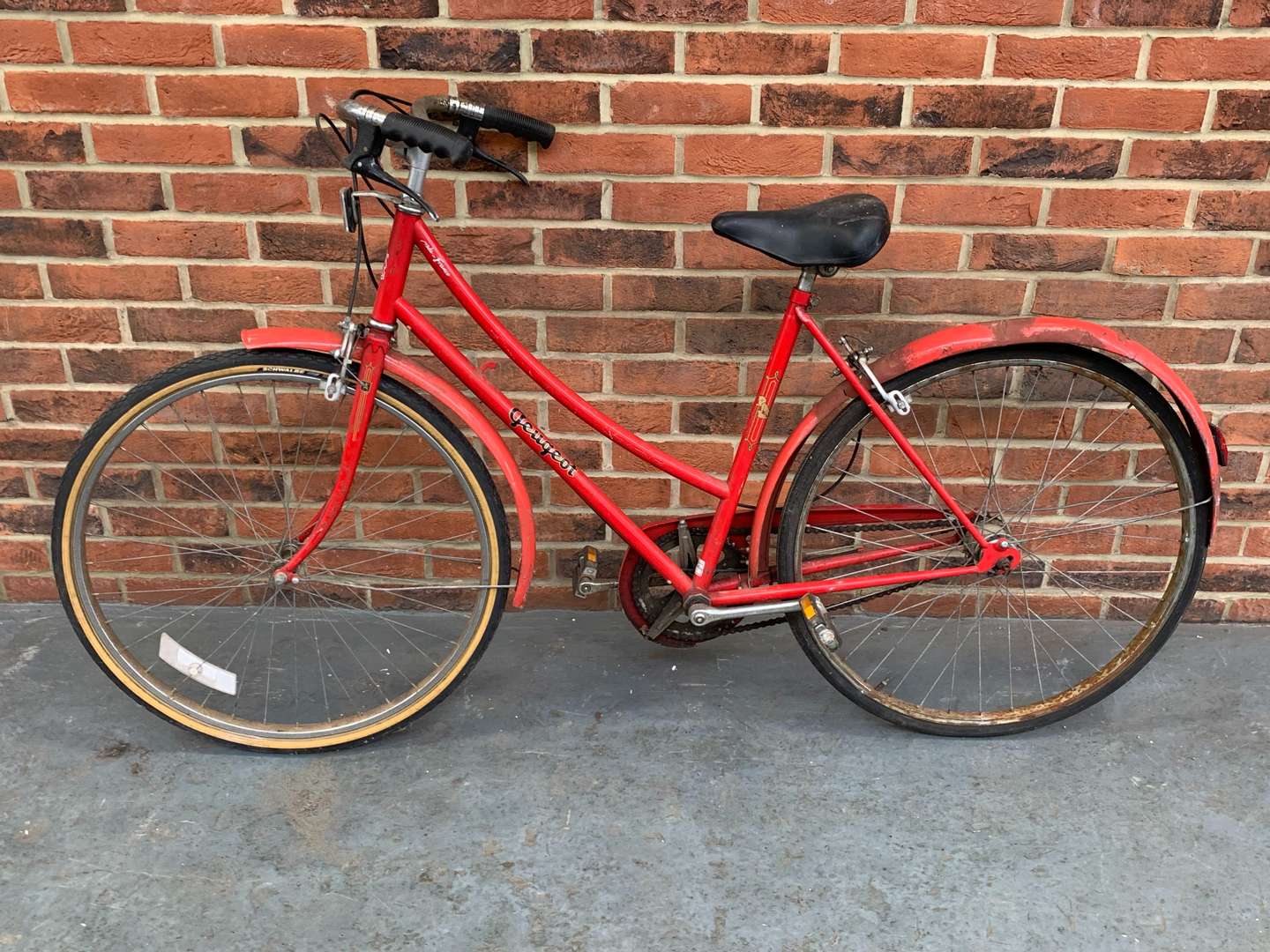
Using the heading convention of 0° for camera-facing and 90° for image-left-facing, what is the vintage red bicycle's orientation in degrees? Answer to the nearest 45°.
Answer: approximately 90°
